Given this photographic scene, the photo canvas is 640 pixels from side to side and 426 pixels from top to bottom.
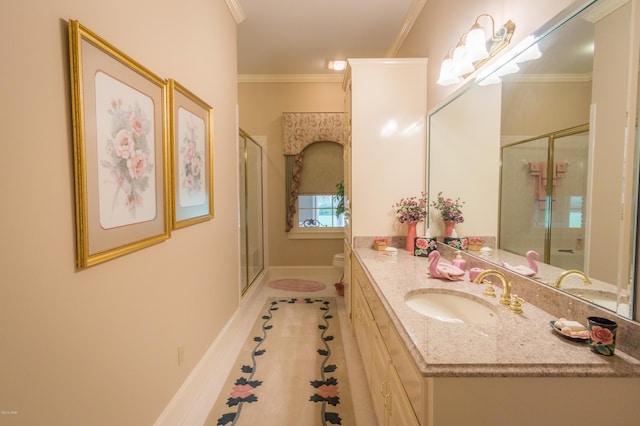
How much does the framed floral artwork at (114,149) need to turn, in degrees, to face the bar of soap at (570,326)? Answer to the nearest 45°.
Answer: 0° — it already faces it

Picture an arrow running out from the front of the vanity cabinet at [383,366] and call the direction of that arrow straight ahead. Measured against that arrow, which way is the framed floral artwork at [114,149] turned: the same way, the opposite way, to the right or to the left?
the opposite way

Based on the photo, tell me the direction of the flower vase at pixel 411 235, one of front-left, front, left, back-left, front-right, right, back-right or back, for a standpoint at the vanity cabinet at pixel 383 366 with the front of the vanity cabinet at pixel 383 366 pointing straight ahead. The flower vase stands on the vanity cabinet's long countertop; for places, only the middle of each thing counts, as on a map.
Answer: right

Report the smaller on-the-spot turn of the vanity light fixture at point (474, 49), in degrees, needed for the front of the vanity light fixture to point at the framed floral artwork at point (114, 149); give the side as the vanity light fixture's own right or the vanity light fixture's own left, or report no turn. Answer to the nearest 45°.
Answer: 0° — it already faces it

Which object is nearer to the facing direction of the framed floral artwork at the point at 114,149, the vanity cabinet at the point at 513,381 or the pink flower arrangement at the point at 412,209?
the vanity cabinet

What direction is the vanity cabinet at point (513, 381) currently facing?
to the viewer's left

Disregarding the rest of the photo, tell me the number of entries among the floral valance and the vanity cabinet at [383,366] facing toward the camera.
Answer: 1

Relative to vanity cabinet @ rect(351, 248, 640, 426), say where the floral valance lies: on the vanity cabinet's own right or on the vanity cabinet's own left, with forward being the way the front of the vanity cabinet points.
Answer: on the vanity cabinet's own right

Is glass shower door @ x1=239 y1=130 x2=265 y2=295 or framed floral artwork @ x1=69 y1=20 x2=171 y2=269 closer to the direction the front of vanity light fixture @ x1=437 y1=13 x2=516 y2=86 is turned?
the framed floral artwork

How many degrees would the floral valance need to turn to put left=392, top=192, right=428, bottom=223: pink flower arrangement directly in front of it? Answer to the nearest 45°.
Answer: approximately 45° to its left

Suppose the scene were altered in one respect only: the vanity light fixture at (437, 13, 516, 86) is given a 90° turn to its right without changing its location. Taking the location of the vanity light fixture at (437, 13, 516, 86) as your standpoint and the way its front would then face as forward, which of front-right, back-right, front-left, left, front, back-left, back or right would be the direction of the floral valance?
front

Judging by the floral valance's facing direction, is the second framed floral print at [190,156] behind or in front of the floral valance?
in front

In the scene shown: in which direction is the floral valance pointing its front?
toward the camera

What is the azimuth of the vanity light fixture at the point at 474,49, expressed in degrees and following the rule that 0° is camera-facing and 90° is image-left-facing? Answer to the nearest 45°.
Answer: approximately 45°
